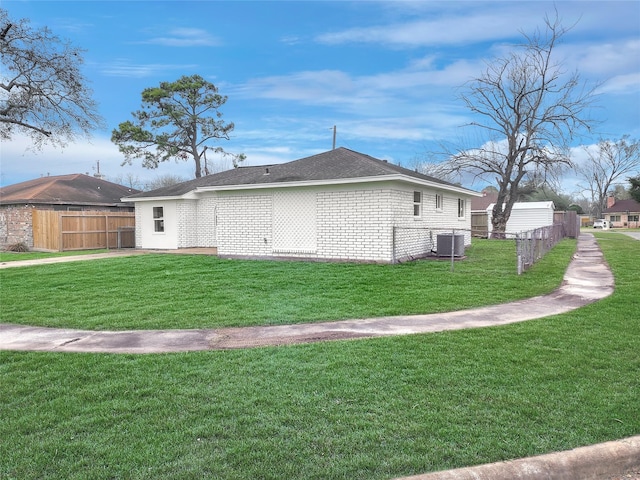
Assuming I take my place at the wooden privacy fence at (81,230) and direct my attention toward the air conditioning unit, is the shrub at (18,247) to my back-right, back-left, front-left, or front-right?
back-right

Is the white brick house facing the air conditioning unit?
no

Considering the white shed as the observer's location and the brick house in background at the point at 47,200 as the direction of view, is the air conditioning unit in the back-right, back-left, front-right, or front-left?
front-left

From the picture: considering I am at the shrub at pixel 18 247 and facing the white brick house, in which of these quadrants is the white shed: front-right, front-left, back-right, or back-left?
front-left

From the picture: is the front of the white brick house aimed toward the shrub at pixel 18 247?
no
